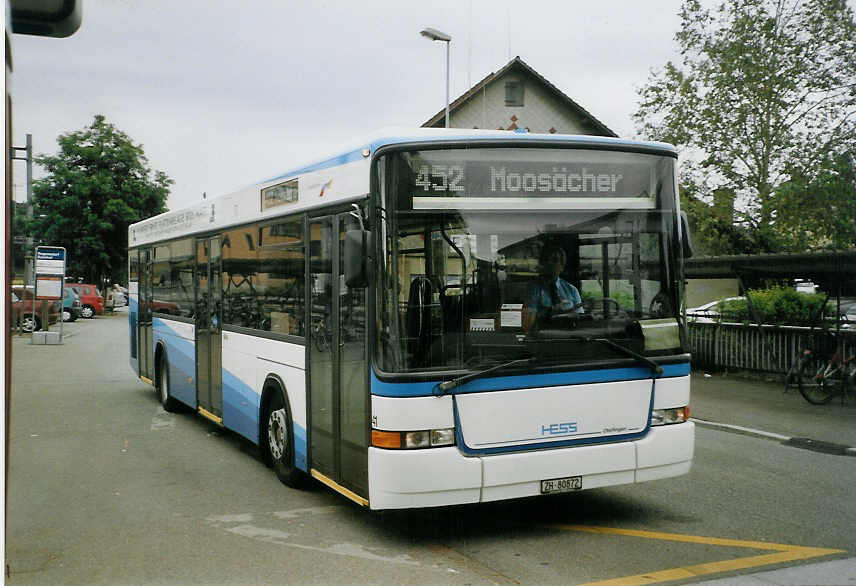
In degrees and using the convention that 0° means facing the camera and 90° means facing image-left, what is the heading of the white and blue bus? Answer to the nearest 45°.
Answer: approximately 315°

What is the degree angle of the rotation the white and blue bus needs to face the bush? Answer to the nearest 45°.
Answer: approximately 90° to its left

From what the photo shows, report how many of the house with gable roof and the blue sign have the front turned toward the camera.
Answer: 2

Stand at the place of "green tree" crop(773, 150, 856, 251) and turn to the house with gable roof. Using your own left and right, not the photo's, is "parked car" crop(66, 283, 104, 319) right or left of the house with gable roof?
left

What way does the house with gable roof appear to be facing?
toward the camera

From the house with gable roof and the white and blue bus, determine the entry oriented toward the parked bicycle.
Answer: the house with gable roof

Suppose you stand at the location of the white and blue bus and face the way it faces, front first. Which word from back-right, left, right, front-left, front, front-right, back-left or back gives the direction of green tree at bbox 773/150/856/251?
left

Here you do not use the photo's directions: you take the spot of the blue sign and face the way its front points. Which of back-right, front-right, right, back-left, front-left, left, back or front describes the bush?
front-left

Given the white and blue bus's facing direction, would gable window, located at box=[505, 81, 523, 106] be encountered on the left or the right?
on its left

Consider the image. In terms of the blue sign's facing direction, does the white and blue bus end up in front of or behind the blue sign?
in front

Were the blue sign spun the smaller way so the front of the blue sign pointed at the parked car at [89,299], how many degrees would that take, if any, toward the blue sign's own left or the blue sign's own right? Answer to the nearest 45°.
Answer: approximately 180°

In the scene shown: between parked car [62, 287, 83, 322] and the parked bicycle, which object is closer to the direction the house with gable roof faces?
the parked bicycle

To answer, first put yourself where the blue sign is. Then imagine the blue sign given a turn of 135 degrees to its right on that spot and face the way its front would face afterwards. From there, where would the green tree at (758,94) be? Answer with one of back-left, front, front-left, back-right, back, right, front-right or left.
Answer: back
